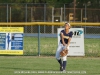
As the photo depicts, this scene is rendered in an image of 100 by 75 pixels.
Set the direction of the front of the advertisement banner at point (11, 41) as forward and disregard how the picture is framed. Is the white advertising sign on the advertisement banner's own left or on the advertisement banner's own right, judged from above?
on the advertisement banner's own left

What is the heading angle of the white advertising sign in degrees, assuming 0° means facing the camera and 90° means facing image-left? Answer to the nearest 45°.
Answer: approximately 0°

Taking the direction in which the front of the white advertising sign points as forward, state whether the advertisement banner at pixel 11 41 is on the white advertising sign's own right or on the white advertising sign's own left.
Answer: on the white advertising sign's own right

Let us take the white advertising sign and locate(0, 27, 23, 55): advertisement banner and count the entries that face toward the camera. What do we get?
2
